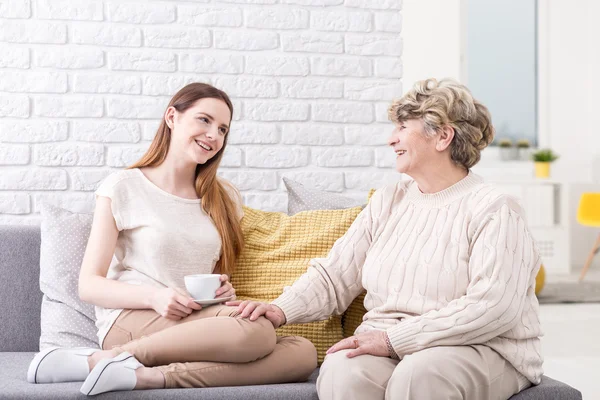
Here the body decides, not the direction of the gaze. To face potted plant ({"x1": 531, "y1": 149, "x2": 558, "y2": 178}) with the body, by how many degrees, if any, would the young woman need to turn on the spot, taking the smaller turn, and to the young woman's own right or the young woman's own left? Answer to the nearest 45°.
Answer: approximately 90° to the young woman's own left

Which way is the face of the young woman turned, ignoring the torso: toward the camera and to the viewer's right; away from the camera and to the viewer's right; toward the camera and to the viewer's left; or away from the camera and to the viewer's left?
toward the camera and to the viewer's right

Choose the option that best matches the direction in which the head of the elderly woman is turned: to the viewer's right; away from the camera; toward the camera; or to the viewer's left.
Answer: to the viewer's left

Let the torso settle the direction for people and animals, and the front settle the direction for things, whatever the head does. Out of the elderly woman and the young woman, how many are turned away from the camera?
0

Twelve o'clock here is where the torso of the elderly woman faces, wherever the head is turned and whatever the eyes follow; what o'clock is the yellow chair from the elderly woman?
The yellow chair is roughly at 5 o'clock from the elderly woman.

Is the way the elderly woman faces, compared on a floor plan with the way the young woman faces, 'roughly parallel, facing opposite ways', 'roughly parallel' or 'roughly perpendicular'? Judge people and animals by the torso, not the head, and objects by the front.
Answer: roughly perpendicular

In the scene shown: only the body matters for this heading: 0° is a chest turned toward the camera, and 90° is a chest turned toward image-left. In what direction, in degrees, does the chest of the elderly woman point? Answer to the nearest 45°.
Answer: approximately 45°

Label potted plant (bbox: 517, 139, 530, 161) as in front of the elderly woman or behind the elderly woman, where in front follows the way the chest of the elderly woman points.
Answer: behind

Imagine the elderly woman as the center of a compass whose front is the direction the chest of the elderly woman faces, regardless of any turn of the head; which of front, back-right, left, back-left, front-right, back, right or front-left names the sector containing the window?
back-right
